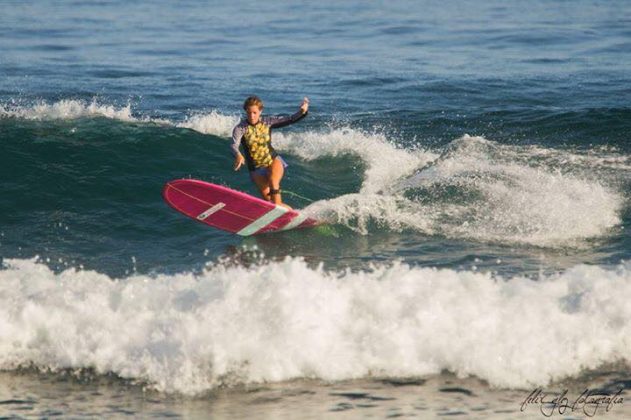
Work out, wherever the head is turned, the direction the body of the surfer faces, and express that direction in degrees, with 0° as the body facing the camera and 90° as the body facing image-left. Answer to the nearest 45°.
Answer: approximately 0°
